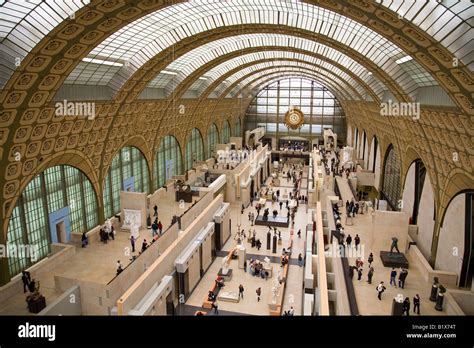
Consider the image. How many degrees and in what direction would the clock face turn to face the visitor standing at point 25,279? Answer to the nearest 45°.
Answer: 0° — it already faces them

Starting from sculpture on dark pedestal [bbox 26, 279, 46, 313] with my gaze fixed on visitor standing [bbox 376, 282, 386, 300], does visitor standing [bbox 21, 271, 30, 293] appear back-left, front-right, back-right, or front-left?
back-left

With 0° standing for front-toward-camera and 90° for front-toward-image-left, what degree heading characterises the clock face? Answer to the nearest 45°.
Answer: approximately 0°

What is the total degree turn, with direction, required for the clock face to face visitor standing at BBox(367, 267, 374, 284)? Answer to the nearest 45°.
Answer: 0° — it already faces them

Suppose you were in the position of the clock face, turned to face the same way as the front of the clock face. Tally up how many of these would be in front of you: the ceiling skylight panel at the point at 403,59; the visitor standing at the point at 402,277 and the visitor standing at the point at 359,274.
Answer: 3

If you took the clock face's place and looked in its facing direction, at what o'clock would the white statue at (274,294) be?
The white statue is roughly at 12 o'clock from the clock face.

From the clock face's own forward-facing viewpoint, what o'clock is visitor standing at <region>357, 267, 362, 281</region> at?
The visitor standing is roughly at 12 o'clock from the clock face.
